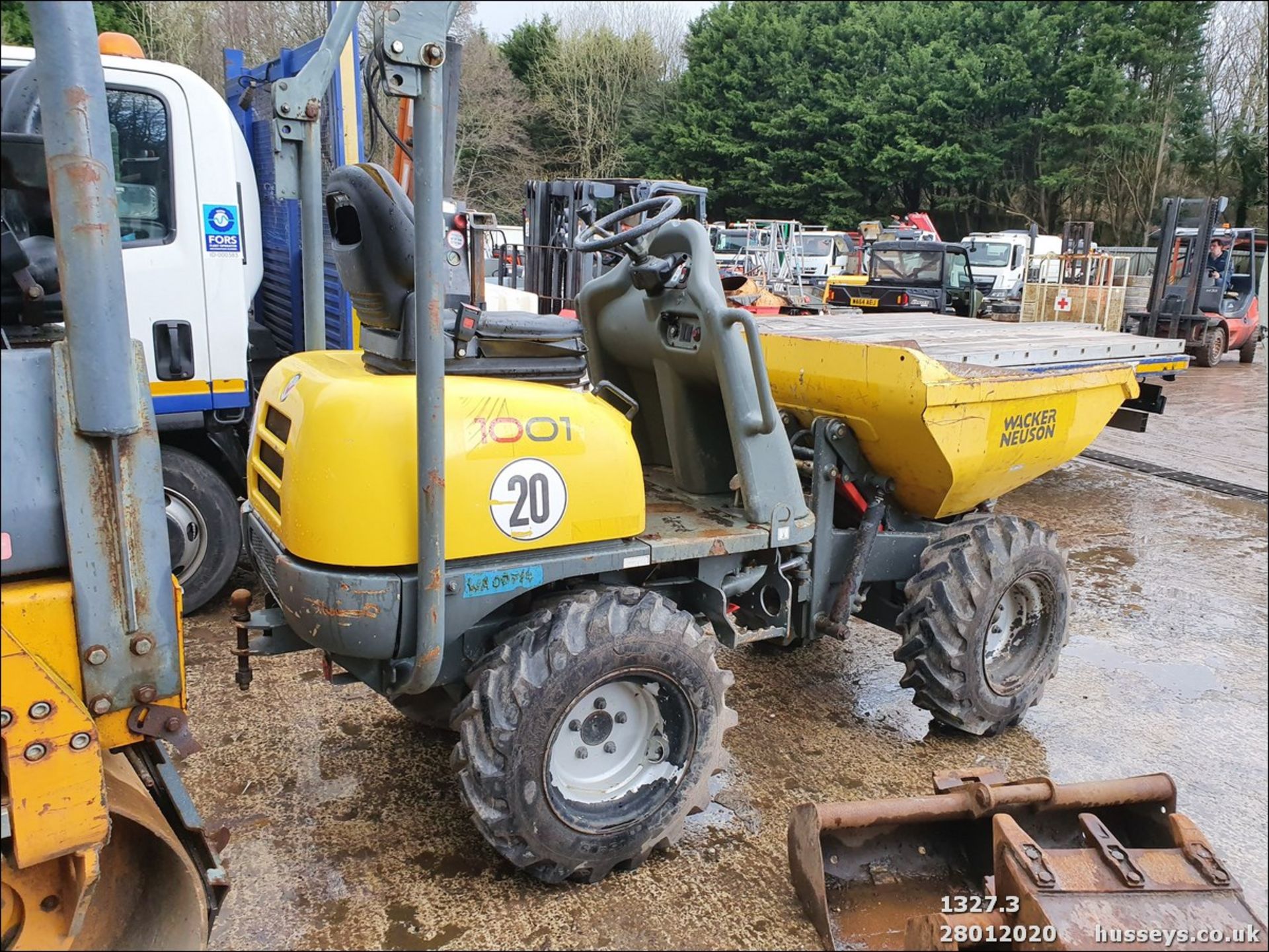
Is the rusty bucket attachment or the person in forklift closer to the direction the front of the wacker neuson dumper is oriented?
the person in forklift

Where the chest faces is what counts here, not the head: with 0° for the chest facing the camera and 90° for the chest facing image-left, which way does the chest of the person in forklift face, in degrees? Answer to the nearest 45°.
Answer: approximately 45°

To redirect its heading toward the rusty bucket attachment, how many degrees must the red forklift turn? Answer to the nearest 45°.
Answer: approximately 45° to its left

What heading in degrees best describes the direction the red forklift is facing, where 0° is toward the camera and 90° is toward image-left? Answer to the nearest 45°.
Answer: approximately 45°

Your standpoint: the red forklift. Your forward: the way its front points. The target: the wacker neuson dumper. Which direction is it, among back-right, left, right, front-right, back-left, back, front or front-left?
front-left

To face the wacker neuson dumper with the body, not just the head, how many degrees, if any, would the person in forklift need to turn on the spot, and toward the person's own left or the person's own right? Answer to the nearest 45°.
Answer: approximately 45° to the person's own left

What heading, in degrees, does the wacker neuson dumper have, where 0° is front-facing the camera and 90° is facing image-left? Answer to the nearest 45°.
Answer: approximately 225°

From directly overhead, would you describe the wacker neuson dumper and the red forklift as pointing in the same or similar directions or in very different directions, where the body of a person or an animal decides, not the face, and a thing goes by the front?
very different directions

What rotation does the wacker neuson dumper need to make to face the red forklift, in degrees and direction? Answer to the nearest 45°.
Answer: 0° — it already faces it

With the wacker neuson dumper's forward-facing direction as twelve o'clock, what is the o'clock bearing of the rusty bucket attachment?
The rusty bucket attachment is roughly at 2 o'clock from the wacker neuson dumper.
